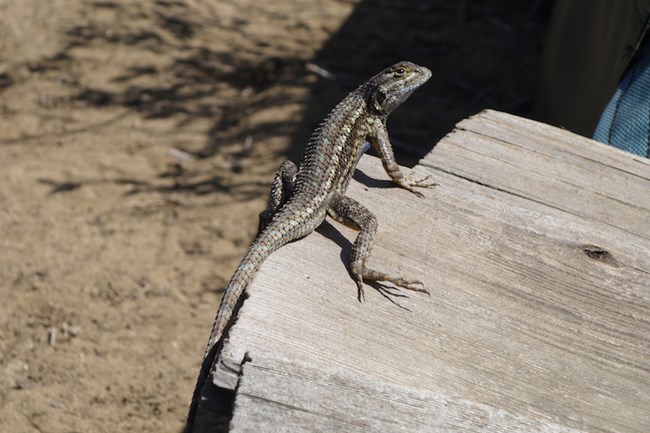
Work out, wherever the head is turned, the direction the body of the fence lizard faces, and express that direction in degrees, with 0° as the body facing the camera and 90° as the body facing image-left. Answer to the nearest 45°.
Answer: approximately 225°

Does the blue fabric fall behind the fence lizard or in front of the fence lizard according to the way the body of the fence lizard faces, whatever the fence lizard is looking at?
in front

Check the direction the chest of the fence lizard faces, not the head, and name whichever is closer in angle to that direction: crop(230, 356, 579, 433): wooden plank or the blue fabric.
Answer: the blue fabric
